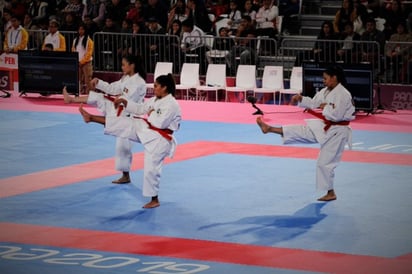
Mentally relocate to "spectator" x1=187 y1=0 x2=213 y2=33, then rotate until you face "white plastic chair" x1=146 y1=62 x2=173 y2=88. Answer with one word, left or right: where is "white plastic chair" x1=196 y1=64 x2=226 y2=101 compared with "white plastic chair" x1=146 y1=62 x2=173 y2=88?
left

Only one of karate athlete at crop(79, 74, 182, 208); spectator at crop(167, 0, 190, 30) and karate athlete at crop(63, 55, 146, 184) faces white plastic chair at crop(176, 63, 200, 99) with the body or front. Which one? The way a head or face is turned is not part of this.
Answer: the spectator

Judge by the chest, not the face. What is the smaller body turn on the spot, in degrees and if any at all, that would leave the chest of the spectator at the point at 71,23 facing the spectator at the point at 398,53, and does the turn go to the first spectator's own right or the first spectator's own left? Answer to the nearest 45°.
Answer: approximately 45° to the first spectator's own left

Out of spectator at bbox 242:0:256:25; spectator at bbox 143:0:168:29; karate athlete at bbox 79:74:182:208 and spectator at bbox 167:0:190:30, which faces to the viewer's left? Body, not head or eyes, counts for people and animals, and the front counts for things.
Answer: the karate athlete

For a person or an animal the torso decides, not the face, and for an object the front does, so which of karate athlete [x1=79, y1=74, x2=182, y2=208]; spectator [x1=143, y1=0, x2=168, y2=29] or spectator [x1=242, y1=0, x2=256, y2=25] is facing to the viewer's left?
the karate athlete

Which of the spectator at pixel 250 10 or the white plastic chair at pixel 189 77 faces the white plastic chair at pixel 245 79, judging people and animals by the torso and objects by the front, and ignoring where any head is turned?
the spectator

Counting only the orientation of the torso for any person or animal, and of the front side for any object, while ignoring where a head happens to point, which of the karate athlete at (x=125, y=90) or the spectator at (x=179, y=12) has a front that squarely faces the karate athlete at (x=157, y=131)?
the spectator

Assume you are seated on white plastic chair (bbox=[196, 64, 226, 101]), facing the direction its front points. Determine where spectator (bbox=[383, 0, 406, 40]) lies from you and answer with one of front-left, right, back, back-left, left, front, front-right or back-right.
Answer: back-left
